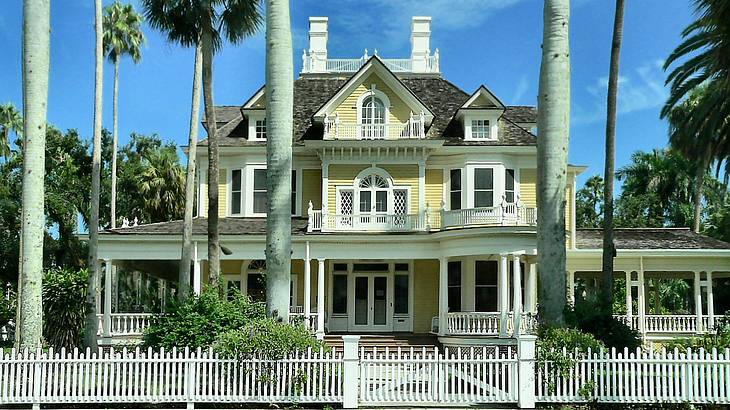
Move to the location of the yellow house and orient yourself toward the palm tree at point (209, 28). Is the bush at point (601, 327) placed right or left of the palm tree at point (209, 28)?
left

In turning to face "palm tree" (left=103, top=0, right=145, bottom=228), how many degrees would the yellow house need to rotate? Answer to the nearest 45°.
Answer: approximately 135° to its right

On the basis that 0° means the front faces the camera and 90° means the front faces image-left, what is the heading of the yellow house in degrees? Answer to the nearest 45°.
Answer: approximately 0°

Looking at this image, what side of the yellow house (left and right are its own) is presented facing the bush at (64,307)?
right

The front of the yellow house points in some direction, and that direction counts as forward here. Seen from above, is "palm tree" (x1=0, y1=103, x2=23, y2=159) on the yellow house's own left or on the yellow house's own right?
on the yellow house's own right

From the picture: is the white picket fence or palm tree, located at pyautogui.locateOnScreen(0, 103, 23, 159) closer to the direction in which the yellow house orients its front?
the white picket fence

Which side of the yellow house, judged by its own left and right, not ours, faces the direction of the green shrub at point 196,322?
front

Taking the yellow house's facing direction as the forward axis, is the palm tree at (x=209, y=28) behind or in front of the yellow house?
in front

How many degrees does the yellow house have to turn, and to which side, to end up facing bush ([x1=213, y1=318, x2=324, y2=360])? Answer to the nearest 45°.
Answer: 0° — it already faces it

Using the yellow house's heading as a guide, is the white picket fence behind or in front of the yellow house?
in front

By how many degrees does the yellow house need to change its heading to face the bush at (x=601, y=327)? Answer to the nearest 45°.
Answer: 0° — it already faces it
